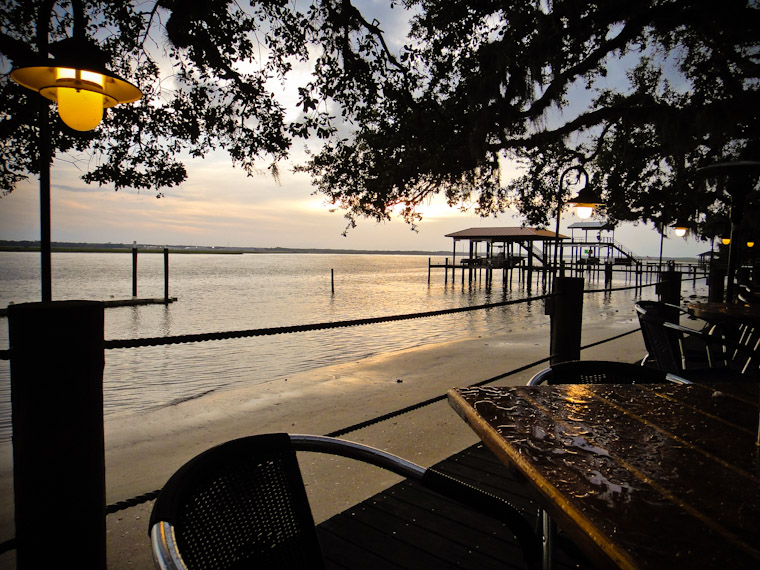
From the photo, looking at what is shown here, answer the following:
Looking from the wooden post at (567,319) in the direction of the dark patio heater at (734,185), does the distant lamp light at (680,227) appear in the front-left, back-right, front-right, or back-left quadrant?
front-left

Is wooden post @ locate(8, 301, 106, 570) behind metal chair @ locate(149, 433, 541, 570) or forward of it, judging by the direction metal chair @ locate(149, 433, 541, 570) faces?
behind

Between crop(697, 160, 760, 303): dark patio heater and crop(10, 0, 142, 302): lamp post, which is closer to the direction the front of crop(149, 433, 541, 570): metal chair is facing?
the dark patio heater

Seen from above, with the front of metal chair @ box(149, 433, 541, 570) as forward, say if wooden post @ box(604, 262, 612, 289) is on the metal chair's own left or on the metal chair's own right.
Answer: on the metal chair's own left

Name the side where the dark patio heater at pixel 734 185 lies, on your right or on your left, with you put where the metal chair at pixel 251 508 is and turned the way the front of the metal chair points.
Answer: on your left
